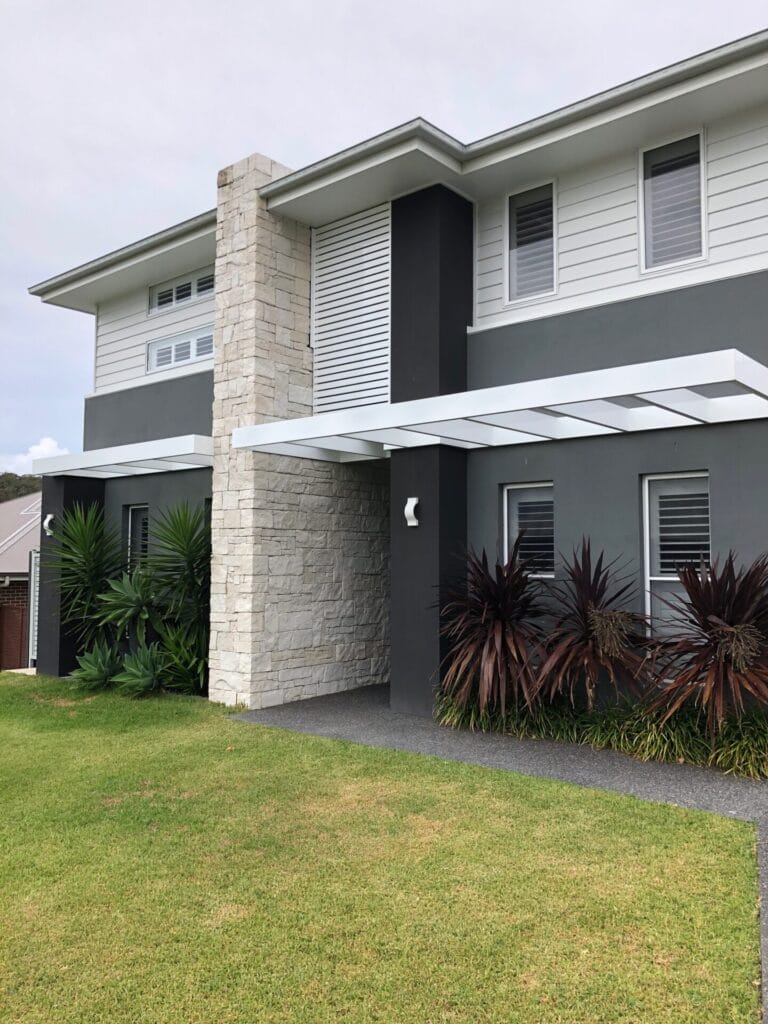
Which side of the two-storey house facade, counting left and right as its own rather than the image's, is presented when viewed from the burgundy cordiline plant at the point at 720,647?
left

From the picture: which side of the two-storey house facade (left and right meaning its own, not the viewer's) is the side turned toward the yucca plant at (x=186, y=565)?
right

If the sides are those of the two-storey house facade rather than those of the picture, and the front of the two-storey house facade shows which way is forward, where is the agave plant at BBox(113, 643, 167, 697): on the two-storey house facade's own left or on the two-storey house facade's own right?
on the two-storey house facade's own right

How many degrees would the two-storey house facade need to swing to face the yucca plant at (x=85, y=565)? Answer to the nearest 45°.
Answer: approximately 90° to its right

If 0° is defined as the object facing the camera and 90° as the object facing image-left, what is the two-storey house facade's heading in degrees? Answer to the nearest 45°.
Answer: approximately 45°
